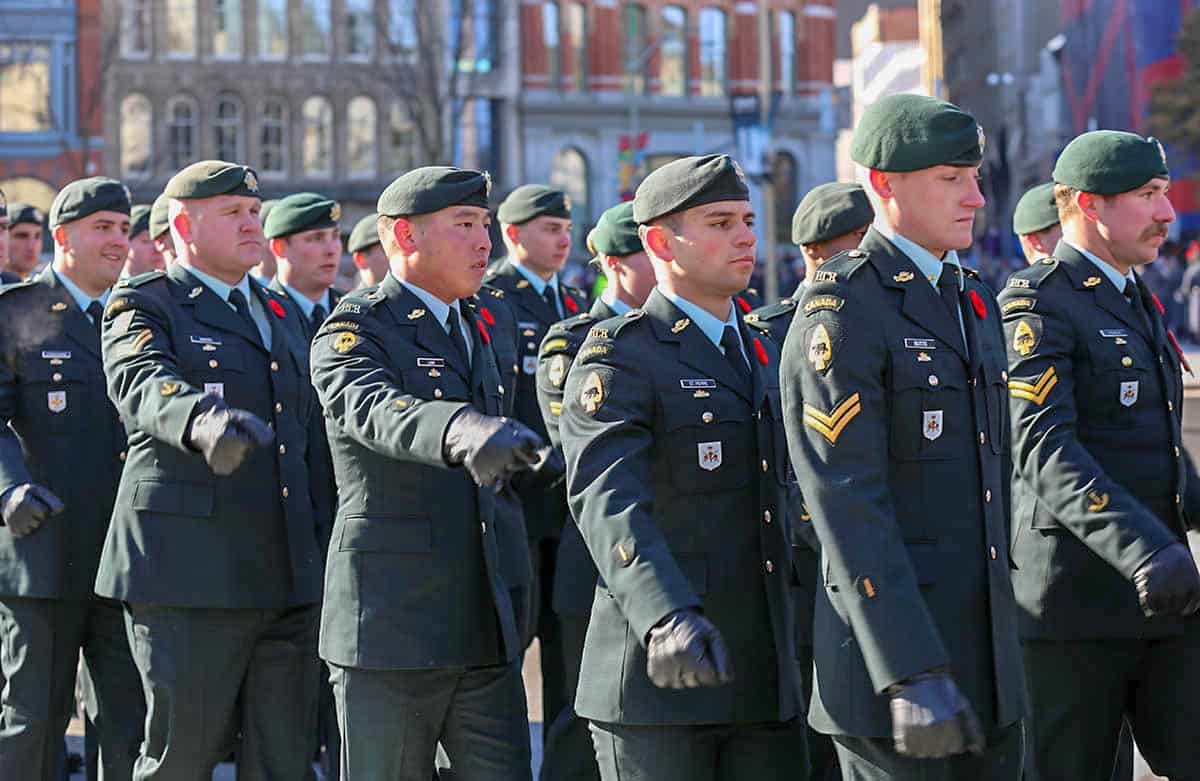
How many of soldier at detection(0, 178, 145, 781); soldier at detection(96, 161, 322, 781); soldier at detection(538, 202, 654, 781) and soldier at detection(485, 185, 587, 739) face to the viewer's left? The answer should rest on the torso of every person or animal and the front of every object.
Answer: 0

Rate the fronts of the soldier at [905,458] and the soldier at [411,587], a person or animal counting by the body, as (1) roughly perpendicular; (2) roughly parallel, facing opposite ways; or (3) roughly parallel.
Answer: roughly parallel

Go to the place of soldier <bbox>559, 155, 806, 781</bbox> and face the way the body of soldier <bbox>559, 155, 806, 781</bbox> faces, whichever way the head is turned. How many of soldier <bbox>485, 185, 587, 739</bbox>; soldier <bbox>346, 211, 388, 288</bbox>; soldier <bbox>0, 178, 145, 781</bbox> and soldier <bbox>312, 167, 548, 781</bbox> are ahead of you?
0

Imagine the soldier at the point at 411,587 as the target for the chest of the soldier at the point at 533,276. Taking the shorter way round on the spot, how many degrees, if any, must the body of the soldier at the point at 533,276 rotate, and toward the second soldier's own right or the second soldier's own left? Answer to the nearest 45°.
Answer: approximately 45° to the second soldier's own right

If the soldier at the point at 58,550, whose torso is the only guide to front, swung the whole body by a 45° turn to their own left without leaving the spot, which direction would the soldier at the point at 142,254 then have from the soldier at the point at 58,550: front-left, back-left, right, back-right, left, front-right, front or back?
left

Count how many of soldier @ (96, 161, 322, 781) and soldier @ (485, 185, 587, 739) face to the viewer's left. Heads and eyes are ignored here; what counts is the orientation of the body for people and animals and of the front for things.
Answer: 0

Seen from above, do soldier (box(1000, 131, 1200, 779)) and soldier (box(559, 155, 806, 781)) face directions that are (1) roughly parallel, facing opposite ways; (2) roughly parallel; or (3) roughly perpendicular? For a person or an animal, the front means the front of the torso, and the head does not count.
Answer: roughly parallel

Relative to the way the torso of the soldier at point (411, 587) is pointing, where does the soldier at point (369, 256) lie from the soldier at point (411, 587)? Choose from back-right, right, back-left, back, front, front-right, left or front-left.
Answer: back-left

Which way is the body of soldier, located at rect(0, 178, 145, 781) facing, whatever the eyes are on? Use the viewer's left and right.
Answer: facing the viewer and to the right of the viewer

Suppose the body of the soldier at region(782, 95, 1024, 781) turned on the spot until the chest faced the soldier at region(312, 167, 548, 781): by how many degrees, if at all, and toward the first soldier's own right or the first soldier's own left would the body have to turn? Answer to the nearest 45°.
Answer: approximately 180°

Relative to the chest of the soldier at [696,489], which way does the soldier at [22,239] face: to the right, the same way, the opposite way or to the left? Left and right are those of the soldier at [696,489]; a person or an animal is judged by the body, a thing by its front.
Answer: the same way

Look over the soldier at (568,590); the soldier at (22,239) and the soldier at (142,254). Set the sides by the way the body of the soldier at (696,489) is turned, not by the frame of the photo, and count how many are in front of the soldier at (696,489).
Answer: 0

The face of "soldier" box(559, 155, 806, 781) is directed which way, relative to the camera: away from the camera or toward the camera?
toward the camera

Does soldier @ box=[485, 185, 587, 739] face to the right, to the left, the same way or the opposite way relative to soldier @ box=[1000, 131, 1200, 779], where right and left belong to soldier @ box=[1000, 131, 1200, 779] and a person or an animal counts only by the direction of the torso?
the same way

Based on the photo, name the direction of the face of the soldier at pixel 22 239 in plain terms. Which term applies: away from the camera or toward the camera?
toward the camera

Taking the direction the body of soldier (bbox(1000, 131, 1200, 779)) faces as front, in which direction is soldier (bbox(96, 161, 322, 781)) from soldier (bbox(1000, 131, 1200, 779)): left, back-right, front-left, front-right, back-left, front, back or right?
back-right

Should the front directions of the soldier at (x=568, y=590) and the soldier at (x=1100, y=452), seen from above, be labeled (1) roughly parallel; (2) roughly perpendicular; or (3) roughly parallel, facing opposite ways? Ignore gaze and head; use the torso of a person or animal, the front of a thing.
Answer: roughly parallel

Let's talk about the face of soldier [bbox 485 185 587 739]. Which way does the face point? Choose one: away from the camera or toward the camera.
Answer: toward the camera

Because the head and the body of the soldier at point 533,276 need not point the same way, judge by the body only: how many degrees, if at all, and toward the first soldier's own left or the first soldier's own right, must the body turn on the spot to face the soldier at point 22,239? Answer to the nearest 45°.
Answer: approximately 135° to the first soldier's own right

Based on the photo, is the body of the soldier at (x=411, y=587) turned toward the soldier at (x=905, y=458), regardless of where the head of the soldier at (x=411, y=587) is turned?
yes
